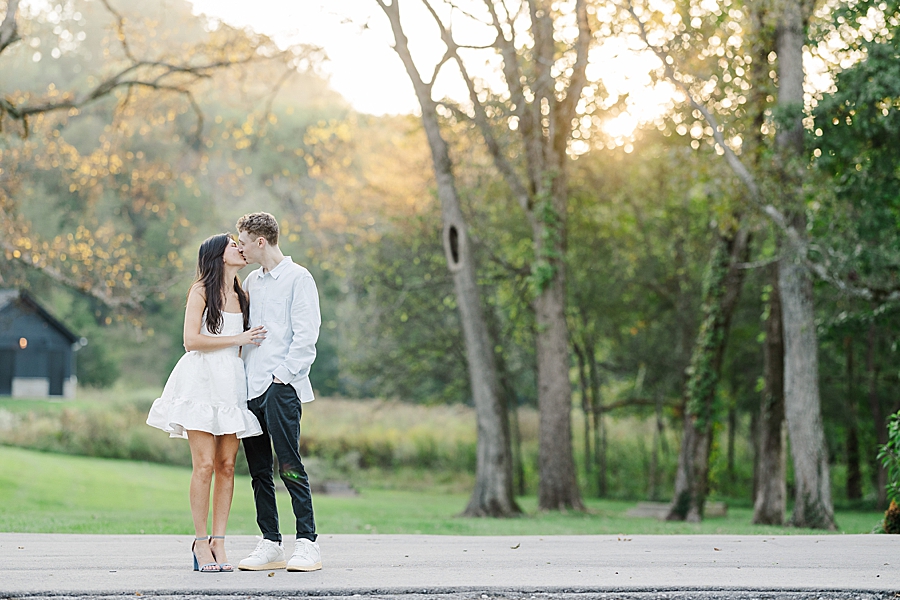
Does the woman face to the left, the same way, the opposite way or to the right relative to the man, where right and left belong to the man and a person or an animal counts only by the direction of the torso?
to the left

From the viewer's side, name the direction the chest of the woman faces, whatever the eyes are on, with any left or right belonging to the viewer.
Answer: facing the viewer and to the right of the viewer

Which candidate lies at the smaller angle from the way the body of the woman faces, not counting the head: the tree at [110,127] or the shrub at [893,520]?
the shrub

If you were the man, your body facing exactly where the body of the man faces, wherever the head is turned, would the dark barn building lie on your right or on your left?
on your right

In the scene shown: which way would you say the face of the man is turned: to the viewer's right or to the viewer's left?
to the viewer's left

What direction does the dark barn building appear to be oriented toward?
toward the camera

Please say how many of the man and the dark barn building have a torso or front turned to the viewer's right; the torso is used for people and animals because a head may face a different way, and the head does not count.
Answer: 0

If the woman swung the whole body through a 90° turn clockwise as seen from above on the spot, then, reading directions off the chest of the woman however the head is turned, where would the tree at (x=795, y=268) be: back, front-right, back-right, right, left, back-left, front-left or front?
back

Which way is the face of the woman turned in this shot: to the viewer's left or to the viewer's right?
to the viewer's right

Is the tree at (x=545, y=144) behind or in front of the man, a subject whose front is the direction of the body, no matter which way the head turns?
behind

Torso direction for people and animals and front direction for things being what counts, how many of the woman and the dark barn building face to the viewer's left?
0
